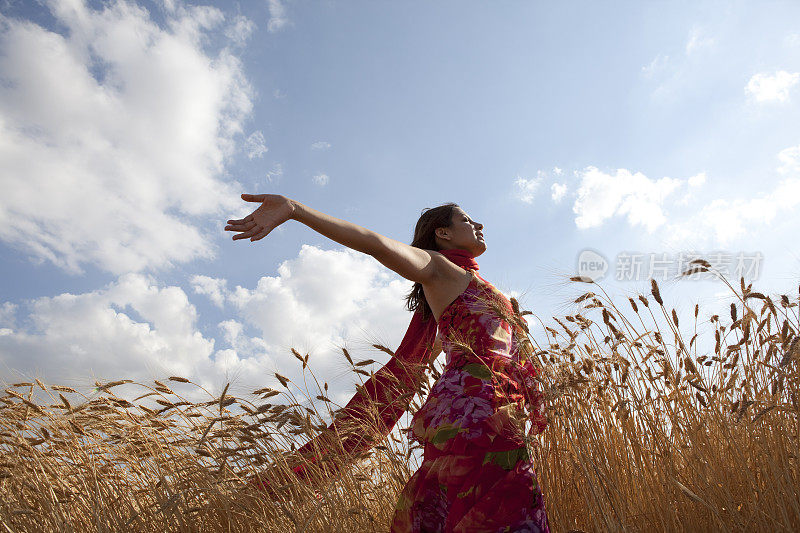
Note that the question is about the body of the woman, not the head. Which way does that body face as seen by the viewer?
to the viewer's right

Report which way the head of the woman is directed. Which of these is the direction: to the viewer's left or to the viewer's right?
to the viewer's right
